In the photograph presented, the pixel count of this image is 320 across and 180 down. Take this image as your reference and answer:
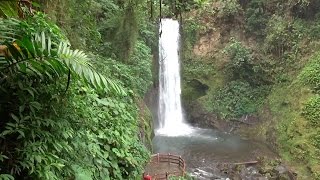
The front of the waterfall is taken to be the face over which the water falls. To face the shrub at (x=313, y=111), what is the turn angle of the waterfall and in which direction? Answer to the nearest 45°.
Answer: approximately 45° to its left

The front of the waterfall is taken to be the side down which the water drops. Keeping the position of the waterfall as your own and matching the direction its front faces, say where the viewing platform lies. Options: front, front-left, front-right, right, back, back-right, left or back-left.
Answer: front

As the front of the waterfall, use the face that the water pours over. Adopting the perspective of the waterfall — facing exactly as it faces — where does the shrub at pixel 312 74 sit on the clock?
The shrub is roughly at 10 o'clock from the waterfall.

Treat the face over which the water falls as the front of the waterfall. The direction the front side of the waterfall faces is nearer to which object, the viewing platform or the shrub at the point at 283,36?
the viewing platform

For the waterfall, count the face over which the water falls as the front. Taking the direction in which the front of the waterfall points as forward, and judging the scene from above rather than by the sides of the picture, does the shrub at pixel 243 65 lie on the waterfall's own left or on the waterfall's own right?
on the waterfall's own left

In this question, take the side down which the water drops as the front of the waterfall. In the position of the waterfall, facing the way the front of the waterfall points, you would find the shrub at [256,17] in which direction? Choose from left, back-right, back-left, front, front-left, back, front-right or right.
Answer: left

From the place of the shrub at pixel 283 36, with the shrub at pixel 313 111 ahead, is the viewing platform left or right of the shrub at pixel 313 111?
right

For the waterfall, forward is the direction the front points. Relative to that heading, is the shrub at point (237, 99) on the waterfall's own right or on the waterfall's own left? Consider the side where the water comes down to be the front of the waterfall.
on the waterfall's own left

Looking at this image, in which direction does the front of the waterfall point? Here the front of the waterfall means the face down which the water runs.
toward the camera

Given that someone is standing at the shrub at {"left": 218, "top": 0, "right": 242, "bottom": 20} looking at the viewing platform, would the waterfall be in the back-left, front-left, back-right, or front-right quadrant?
front-right
